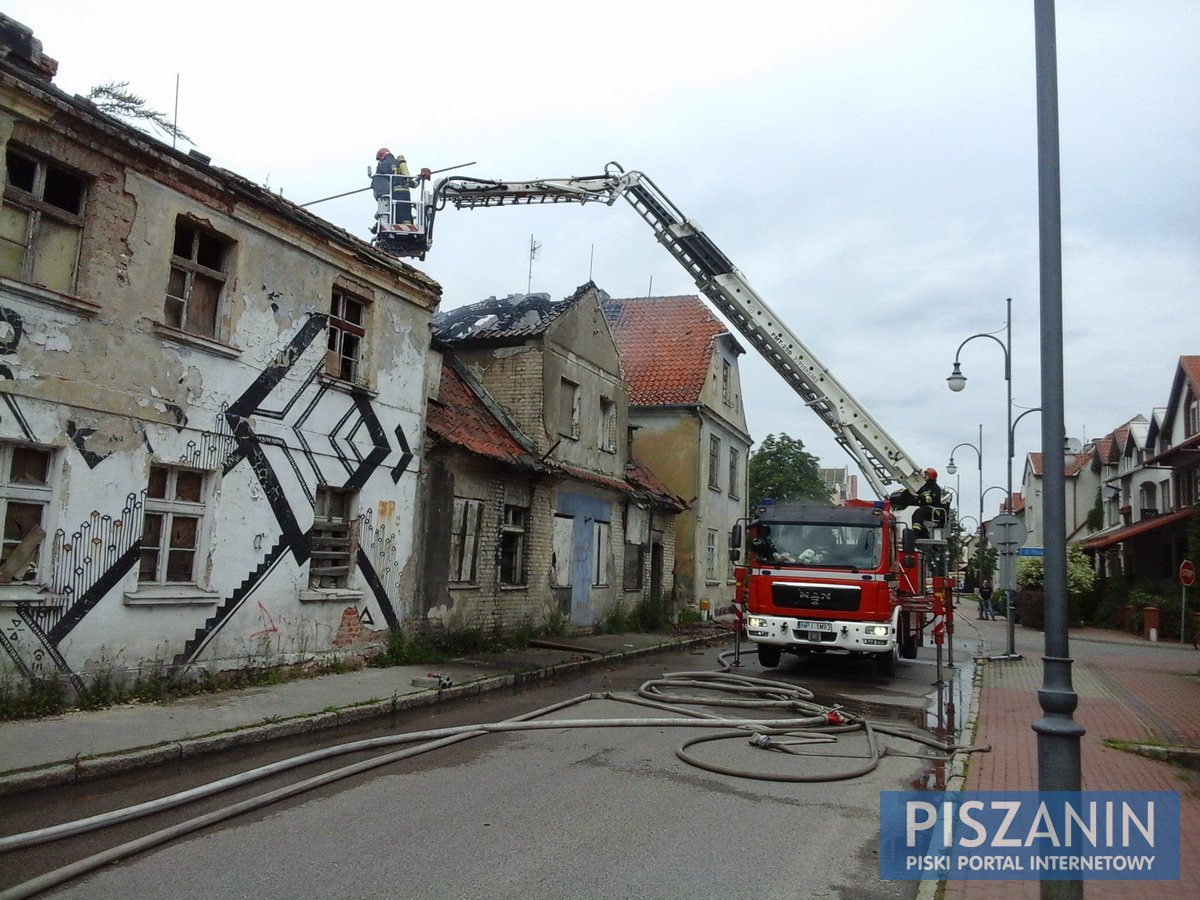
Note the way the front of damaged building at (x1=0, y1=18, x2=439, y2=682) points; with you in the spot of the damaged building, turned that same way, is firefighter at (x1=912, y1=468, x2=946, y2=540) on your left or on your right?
on your left

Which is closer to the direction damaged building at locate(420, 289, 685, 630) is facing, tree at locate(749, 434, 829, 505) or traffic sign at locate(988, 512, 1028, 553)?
the traffic sign

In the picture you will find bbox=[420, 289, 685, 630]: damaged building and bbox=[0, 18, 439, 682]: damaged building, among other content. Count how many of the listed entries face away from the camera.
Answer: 0

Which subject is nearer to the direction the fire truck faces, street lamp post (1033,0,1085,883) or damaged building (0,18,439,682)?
the street lamp post

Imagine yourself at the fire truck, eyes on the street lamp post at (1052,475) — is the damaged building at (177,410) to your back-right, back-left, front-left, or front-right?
front-right

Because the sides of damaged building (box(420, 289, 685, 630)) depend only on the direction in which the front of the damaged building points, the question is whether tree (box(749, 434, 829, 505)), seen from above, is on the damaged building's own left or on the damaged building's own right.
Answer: on the damaged building's own left

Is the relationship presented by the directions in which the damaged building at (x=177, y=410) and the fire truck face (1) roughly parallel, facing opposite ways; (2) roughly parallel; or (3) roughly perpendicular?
roughly perpendicular

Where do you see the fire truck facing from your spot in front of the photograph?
facing the viewer

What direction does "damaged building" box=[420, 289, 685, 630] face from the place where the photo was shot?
facing the viewer and to the right of the viewer

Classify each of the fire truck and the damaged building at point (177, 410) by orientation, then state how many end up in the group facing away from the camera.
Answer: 0

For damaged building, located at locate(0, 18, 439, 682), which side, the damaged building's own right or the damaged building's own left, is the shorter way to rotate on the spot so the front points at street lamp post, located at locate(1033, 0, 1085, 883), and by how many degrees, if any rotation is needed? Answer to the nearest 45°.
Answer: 0° — it already faces it

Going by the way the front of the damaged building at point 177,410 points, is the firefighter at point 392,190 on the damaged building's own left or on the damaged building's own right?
on the damaged building's own left

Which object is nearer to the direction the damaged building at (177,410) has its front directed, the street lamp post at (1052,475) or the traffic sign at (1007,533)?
the street lamp post

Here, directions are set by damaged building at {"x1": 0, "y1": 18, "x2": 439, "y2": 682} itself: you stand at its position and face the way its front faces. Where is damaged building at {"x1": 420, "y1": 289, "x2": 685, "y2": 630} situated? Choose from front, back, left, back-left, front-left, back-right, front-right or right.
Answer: left
